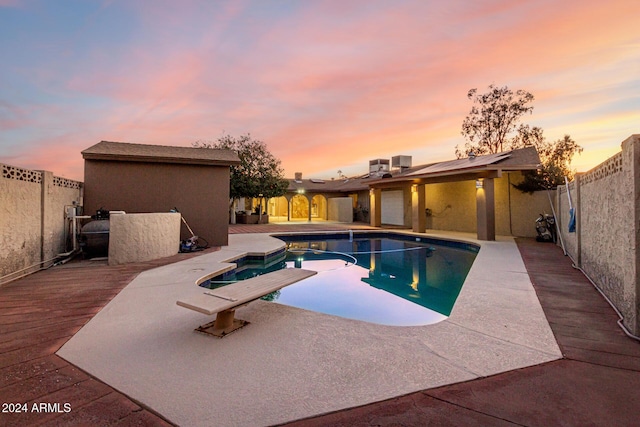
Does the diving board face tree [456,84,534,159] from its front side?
yes

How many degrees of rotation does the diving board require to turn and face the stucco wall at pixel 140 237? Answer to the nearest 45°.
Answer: approximately 90° to its left

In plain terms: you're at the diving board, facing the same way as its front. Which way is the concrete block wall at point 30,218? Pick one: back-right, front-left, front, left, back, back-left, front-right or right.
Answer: left

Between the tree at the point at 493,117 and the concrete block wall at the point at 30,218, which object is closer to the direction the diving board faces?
the tree

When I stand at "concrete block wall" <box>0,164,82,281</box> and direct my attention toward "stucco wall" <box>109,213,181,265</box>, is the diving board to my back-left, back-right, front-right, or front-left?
front-right

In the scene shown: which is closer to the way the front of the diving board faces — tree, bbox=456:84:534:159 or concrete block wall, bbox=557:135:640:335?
the tree

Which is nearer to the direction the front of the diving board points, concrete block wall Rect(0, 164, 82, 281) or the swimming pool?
the swimming pool

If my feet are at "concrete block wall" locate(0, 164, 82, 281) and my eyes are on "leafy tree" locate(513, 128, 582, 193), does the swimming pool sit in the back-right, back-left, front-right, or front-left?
front-right

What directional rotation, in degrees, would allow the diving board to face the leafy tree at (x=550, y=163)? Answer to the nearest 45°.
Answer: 0° — it already faces it

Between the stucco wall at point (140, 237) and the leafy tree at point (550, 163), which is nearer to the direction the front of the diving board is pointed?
the leafy tree

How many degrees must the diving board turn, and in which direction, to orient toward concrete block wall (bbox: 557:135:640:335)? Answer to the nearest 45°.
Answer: approximately 45° to its right

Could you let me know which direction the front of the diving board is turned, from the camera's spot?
facing away from the viewer and to the right of the viewer

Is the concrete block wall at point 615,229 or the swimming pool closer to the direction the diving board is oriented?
the swimming pool

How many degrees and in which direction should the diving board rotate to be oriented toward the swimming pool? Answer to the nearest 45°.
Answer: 0° — it already faces it

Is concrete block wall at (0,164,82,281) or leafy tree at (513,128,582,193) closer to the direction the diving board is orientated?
the leafy tree
